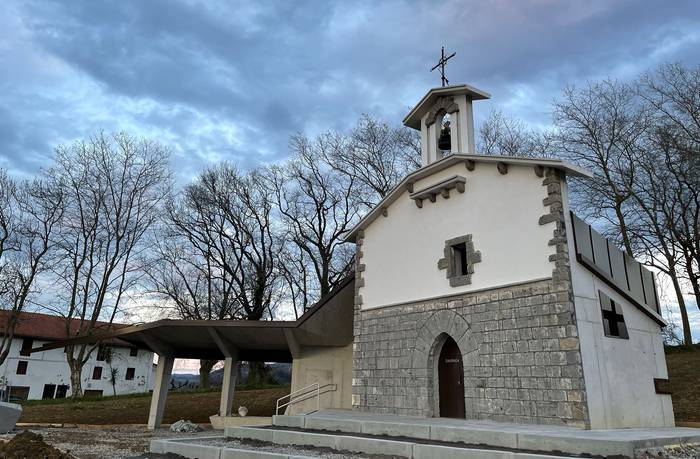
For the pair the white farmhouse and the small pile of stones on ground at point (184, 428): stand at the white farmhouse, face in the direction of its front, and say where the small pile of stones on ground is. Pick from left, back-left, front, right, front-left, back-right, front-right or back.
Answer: front

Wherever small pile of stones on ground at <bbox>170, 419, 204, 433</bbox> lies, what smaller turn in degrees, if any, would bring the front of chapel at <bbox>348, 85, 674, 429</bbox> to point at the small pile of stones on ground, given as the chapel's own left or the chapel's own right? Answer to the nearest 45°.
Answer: approximately 45° to the chapel's own right

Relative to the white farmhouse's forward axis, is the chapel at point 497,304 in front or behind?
in front

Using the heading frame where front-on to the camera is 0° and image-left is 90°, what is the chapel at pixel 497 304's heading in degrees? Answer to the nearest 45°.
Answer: approximately 45°

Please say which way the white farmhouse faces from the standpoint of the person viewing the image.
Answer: facing the viewer

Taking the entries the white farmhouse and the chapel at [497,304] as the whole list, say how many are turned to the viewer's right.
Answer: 0

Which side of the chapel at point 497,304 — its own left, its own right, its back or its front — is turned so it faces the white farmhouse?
right
